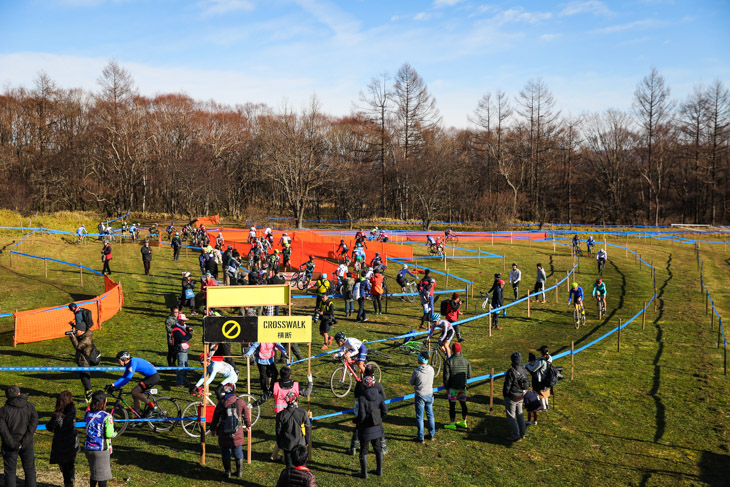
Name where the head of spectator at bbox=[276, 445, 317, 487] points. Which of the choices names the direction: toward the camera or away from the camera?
away from the camera

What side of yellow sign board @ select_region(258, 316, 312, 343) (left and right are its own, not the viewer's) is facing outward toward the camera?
front

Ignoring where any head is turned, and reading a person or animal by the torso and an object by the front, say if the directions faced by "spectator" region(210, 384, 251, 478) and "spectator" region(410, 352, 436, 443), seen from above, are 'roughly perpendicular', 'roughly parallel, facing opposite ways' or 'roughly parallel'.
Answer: roughly parallel

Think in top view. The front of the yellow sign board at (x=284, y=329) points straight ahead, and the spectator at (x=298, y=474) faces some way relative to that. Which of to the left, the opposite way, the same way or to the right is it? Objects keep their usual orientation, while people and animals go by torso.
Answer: the opposite way

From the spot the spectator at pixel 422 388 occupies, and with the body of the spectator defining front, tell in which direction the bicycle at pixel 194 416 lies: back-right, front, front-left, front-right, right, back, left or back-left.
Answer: left

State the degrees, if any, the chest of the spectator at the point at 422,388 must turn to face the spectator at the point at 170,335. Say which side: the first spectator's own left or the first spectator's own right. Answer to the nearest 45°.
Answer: approximately 45° to the first spectator's own left

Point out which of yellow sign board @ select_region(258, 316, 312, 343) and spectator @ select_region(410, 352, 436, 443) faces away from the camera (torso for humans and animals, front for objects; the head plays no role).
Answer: the spectator

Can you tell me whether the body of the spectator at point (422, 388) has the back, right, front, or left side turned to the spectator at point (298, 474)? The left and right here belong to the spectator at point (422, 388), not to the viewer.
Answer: back

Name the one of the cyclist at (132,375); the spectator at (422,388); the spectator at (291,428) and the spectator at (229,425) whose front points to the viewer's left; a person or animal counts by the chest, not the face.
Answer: the cyclist

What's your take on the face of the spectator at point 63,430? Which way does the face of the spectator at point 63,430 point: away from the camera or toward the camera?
away from the camera

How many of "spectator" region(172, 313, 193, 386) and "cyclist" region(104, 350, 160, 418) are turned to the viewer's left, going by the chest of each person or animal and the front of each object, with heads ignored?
1

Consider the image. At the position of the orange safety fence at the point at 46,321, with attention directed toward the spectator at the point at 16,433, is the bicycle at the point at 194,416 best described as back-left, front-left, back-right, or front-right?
front-left

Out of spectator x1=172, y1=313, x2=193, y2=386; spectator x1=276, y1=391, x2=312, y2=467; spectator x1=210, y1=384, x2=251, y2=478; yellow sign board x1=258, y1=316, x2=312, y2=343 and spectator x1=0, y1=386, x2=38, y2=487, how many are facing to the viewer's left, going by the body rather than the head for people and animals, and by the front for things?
0

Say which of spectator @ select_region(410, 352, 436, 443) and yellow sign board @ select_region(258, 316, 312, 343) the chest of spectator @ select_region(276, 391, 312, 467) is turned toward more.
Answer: the yellow sign board

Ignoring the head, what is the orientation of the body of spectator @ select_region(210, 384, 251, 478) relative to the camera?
away from the camera

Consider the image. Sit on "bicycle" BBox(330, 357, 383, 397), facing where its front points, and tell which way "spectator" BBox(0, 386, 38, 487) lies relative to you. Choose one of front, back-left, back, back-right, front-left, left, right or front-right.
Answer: front

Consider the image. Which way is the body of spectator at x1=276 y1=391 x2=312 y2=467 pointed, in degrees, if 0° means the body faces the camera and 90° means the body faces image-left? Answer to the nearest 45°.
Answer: approximately 180°

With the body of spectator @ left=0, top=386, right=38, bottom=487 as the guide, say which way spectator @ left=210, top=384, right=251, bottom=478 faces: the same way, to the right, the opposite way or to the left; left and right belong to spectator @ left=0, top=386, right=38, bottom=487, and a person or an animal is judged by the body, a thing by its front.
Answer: the same way

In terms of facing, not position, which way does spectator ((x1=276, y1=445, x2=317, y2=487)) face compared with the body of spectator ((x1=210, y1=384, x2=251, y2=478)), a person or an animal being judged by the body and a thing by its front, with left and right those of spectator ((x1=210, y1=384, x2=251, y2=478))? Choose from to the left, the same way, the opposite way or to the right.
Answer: the same way

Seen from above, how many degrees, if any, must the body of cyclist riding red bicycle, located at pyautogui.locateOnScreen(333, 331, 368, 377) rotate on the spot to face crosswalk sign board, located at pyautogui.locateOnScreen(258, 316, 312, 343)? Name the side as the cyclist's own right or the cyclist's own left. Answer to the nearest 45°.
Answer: approximately 45° to the cyclist's own left

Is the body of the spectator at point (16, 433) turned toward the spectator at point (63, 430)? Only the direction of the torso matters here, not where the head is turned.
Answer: no
